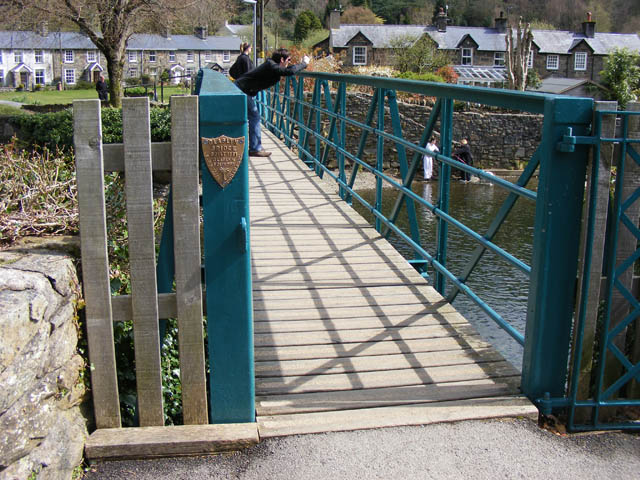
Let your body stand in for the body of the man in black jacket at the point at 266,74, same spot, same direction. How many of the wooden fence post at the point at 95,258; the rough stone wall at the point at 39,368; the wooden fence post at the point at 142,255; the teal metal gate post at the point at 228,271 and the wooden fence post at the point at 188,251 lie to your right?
5

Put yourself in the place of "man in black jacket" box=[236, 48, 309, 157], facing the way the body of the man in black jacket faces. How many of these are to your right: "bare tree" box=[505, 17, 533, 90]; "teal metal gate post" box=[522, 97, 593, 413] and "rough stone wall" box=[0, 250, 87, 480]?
2

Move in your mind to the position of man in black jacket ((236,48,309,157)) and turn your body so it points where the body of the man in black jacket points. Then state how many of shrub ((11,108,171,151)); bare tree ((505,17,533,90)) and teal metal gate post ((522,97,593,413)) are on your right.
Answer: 1

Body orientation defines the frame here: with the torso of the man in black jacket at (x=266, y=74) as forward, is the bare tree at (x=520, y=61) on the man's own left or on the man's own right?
on the man's own left

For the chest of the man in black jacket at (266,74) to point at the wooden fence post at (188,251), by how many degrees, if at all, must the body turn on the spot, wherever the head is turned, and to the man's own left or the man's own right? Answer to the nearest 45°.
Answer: approximately 90° to the man's own right

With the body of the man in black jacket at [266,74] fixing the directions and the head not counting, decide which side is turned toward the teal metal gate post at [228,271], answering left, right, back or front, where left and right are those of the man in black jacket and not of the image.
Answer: right

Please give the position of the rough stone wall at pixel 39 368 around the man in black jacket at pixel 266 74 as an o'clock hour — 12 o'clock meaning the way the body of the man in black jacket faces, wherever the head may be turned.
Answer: The rough stone wall is roughly at 3 o'clock from the man in black jacket.

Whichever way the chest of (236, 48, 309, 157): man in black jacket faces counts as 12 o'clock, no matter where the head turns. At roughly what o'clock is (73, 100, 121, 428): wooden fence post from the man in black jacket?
The wooden fence post is roughly at 3 o'clock from the man in black jacket.

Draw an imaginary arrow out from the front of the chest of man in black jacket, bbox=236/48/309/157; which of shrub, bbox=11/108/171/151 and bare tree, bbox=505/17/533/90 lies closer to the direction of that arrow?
the bare tree

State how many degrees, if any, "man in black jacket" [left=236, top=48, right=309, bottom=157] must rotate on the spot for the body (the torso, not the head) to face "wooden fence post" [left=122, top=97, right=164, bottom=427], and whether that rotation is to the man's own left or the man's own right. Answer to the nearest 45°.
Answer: approximately 90° to the man's own right

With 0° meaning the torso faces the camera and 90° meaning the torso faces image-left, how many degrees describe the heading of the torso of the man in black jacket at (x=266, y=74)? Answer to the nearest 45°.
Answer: approximately 270°

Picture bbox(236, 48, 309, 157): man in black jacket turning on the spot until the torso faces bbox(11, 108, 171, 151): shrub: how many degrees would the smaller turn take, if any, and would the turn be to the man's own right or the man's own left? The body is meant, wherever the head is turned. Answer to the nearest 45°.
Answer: approximately 135° to the man's own left
